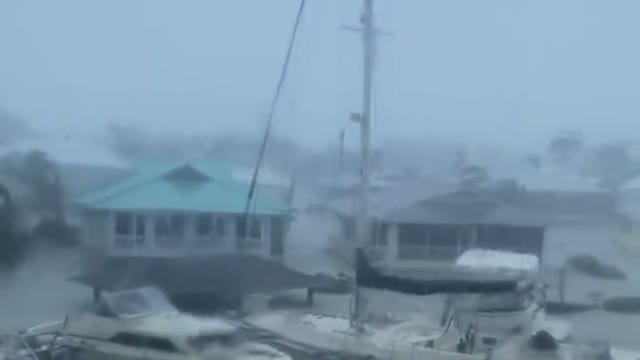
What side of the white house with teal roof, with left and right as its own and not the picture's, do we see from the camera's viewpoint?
front

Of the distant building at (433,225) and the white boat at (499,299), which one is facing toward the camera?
the distant building

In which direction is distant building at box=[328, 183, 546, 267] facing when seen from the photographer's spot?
facing the viewer

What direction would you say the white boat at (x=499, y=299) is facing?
to the viewer's left

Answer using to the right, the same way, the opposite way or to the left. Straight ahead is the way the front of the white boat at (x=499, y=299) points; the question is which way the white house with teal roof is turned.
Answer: to the left

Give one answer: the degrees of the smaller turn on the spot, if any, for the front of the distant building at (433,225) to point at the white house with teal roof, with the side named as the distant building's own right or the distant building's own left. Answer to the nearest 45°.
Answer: approximately 90° to the distant building's own right

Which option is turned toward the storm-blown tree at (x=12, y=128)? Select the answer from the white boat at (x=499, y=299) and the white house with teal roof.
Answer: the white boat

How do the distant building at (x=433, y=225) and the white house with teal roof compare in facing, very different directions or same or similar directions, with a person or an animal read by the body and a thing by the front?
same or similar directions

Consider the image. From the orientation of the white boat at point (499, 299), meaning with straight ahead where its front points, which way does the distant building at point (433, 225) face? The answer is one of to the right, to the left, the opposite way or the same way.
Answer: to the left

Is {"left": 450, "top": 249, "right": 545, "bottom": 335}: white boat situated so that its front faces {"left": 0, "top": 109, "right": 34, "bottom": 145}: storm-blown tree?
yes

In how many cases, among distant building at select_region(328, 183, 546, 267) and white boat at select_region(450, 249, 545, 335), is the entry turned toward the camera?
1
